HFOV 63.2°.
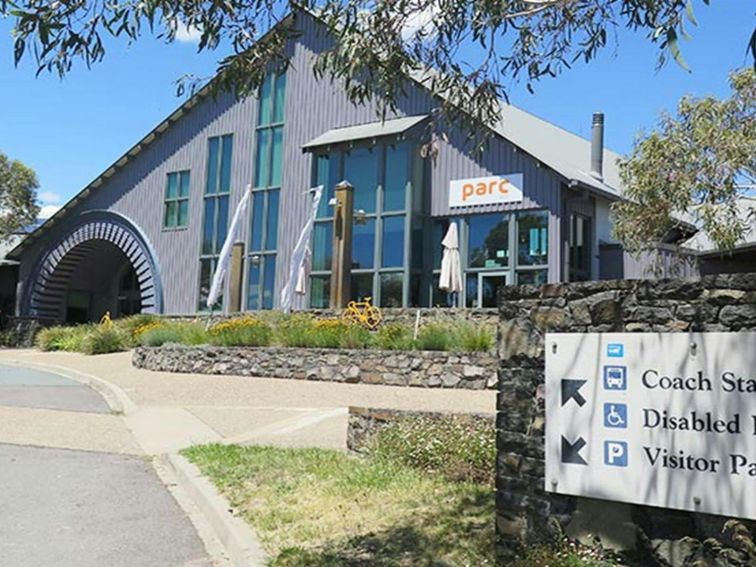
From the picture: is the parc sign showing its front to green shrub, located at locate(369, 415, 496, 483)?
yes

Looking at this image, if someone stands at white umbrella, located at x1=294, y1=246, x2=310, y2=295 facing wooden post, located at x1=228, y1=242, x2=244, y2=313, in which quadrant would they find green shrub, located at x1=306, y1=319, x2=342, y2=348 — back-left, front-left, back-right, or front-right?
back-left

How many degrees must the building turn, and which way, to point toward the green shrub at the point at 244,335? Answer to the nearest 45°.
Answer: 0° — it already faces it

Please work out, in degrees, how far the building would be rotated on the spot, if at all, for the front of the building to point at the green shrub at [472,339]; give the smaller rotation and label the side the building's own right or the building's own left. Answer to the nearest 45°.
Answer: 0° — it already faces it
